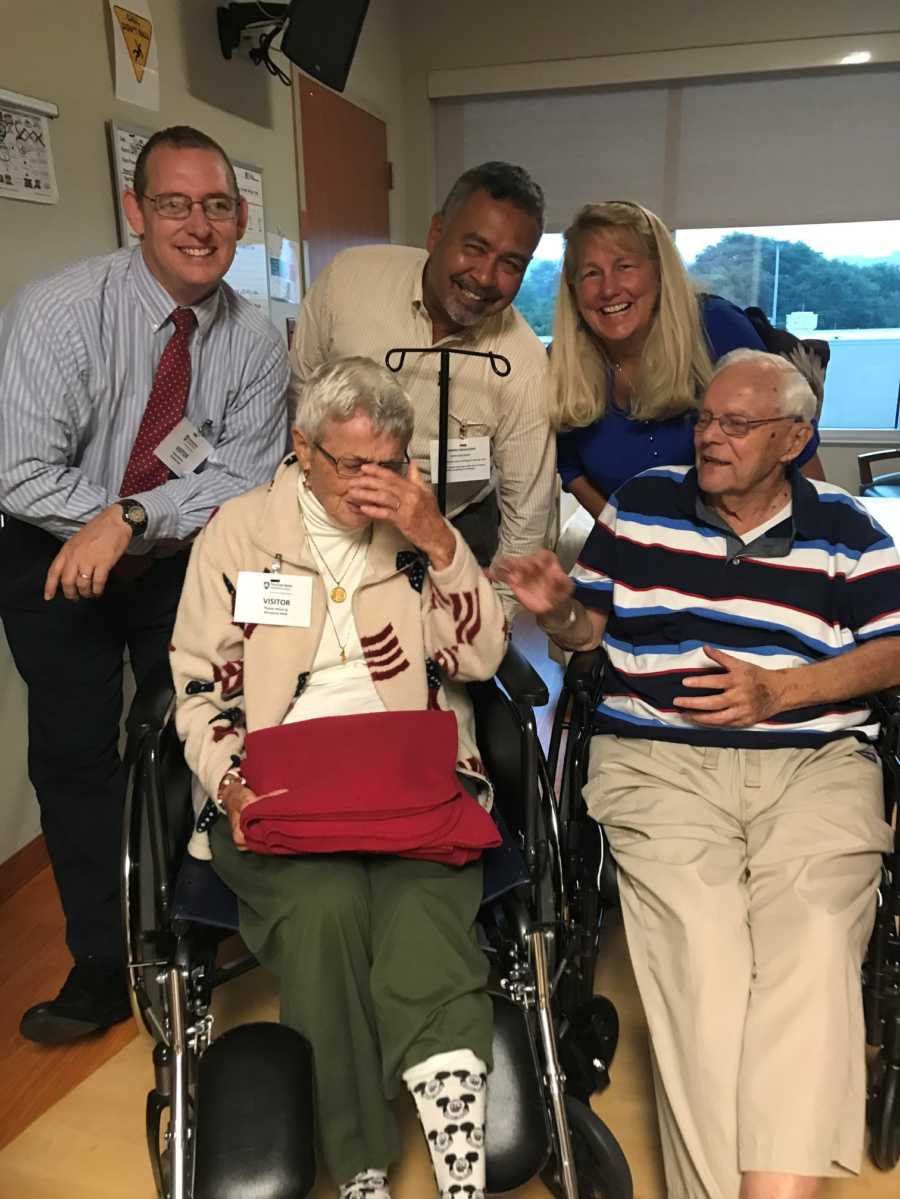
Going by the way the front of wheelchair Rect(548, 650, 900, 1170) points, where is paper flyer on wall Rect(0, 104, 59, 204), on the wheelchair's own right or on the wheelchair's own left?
on the wheelchair's own right

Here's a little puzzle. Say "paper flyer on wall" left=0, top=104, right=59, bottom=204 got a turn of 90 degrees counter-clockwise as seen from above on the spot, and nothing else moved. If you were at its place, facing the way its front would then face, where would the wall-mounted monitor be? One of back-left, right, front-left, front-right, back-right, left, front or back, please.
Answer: front

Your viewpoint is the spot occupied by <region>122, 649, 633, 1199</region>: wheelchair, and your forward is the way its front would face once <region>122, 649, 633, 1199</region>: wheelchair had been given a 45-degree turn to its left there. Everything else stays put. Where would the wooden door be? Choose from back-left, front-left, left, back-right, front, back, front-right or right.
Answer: back-left

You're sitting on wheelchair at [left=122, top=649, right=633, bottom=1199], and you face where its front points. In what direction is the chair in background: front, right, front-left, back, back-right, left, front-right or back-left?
back-left

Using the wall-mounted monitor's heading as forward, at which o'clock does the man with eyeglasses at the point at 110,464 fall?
The man with eyeglasses is roughly at 2 o'clock from the wall-mounted monitor.

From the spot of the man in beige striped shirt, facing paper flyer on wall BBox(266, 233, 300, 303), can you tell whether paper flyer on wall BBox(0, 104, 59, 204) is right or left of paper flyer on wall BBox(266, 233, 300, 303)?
left

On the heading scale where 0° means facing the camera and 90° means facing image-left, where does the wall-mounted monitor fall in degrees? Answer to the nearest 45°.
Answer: approximately 315°

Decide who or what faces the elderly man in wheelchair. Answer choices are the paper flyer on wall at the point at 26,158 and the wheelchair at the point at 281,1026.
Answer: the paper flyer on wall

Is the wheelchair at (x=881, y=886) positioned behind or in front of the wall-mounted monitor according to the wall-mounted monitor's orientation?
in front

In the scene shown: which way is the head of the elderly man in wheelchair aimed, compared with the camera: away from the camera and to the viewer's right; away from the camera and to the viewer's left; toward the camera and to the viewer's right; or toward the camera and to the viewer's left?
toward the camera and to the viewer's left

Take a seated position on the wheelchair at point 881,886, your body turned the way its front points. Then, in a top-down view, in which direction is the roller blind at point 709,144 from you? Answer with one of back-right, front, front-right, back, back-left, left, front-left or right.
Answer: back

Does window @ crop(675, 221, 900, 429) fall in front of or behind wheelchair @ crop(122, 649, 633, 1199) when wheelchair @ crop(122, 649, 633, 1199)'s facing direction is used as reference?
behind

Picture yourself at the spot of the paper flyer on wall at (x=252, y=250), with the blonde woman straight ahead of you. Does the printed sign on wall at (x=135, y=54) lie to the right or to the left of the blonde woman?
right
